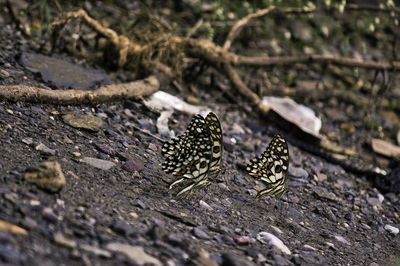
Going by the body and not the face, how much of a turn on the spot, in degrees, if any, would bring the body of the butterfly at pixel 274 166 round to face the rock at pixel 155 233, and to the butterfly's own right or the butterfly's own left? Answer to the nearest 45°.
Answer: approximately 90° to the butterfly's own right

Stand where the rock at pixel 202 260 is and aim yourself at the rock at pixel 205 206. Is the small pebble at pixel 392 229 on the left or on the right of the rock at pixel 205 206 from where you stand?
right

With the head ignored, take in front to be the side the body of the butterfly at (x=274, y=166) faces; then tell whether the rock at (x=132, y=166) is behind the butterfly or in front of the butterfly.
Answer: behind

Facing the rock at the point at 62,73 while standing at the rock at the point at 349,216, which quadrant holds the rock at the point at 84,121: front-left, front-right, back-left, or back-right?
front-left

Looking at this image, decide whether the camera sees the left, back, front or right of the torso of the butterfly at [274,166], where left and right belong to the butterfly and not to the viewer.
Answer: right

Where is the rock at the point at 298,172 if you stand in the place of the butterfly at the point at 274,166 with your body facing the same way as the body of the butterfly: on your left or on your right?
on your left

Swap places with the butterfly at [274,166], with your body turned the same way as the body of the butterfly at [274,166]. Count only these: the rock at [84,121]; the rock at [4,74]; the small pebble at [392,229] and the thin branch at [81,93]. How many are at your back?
3

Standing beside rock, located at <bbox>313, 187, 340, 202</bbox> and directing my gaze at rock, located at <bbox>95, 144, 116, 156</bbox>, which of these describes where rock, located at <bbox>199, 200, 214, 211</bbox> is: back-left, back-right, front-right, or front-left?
front-left

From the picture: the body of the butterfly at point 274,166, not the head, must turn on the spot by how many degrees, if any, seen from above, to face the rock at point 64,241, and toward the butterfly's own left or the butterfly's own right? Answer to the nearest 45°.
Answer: approximately 90° to the butterfly's own right

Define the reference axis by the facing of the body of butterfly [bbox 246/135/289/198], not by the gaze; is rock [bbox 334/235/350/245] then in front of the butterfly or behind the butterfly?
in front
